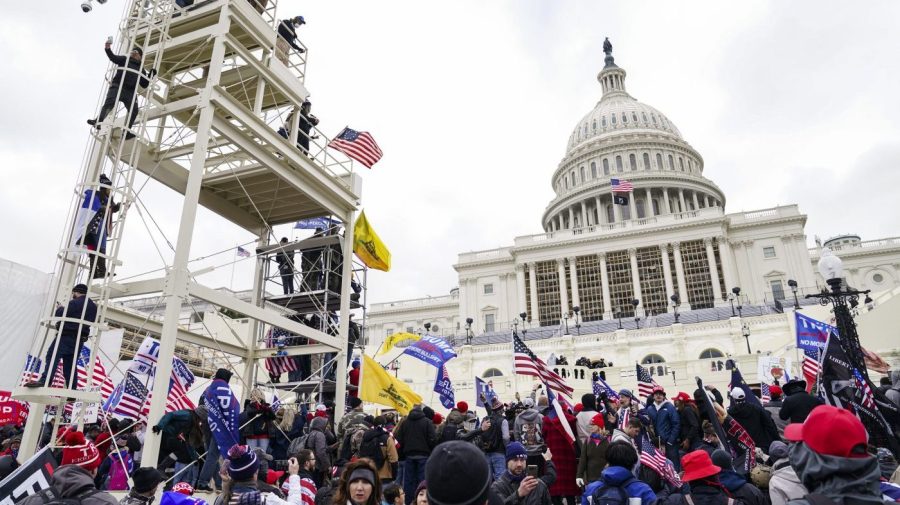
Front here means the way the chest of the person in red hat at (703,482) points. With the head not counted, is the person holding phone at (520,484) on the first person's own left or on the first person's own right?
on the first person's own left

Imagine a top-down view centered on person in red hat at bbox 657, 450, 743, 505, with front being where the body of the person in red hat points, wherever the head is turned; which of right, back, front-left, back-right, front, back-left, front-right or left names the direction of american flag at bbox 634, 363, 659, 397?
front

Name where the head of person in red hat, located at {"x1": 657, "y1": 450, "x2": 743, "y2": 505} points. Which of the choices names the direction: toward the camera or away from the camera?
away from the camera

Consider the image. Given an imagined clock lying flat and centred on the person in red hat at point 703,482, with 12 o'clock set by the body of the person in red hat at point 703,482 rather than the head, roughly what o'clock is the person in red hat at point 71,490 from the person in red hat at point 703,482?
the person in red hat at point 71,490 is roughly at 8 o'clock from the person in red hat at point 703,482.

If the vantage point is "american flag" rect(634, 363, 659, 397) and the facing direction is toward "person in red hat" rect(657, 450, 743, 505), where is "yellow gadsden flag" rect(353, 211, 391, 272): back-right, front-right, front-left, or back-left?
front-right

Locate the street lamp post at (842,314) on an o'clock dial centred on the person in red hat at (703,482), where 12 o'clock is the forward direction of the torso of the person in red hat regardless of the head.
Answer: The street lamp post is roughly at 1 o'clock from the person in red hat.

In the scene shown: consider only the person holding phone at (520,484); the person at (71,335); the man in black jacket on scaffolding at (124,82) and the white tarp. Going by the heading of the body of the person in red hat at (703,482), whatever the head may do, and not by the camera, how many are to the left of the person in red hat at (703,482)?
4

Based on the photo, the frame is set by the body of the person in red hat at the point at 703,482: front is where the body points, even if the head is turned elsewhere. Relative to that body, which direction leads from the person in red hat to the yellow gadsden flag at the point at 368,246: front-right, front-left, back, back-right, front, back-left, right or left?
front-left

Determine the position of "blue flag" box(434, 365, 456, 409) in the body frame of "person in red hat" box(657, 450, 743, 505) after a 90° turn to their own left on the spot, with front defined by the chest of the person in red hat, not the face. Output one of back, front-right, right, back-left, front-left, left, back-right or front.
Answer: front-right

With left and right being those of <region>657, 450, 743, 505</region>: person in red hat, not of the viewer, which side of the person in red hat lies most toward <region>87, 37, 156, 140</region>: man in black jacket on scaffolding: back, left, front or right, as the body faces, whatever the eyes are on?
left

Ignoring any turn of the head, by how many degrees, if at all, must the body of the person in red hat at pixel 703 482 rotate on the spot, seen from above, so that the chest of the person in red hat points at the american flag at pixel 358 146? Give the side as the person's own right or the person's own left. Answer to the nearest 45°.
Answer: approximately 45° to the person's own left

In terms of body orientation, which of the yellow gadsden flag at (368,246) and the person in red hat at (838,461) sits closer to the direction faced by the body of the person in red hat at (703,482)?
the yellow gadsden flag

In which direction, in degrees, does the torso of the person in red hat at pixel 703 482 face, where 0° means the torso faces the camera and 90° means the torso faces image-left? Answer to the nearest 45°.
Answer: approximately 180°

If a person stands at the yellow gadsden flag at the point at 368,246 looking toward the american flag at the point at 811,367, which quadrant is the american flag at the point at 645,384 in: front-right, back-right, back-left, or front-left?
front-left

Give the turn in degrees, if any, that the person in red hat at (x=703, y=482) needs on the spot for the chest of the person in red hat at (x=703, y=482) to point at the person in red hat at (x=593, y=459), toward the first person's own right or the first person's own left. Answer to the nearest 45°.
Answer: approximately 45° to the first person's own left

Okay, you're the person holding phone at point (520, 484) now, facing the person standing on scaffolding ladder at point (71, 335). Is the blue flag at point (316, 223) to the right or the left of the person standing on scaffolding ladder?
right

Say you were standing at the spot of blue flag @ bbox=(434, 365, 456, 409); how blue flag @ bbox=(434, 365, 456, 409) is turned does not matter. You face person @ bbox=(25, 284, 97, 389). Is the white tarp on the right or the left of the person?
right
